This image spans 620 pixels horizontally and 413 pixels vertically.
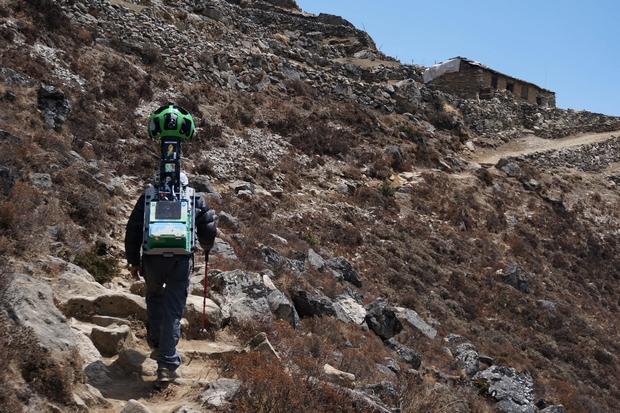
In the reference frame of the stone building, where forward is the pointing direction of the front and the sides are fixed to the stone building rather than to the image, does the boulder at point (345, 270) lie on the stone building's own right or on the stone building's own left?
on the stone building's own right

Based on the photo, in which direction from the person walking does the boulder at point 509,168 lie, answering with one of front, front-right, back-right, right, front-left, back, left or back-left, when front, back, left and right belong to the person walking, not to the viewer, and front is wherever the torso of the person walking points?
front-right

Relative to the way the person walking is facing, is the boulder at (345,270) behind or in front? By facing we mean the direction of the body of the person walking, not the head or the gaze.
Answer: in front

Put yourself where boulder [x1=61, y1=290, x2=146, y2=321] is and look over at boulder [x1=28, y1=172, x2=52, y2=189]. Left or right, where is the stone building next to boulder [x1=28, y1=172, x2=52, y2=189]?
right

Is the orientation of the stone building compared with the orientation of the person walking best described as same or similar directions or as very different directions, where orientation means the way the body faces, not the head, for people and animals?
very different directions

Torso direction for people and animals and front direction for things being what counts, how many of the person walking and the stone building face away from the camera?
1

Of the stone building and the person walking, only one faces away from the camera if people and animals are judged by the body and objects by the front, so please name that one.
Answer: the person walking

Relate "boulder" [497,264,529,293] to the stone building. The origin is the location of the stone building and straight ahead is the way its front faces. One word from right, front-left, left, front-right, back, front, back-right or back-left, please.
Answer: front-right

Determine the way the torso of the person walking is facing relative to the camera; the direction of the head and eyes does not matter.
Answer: away from the camera
